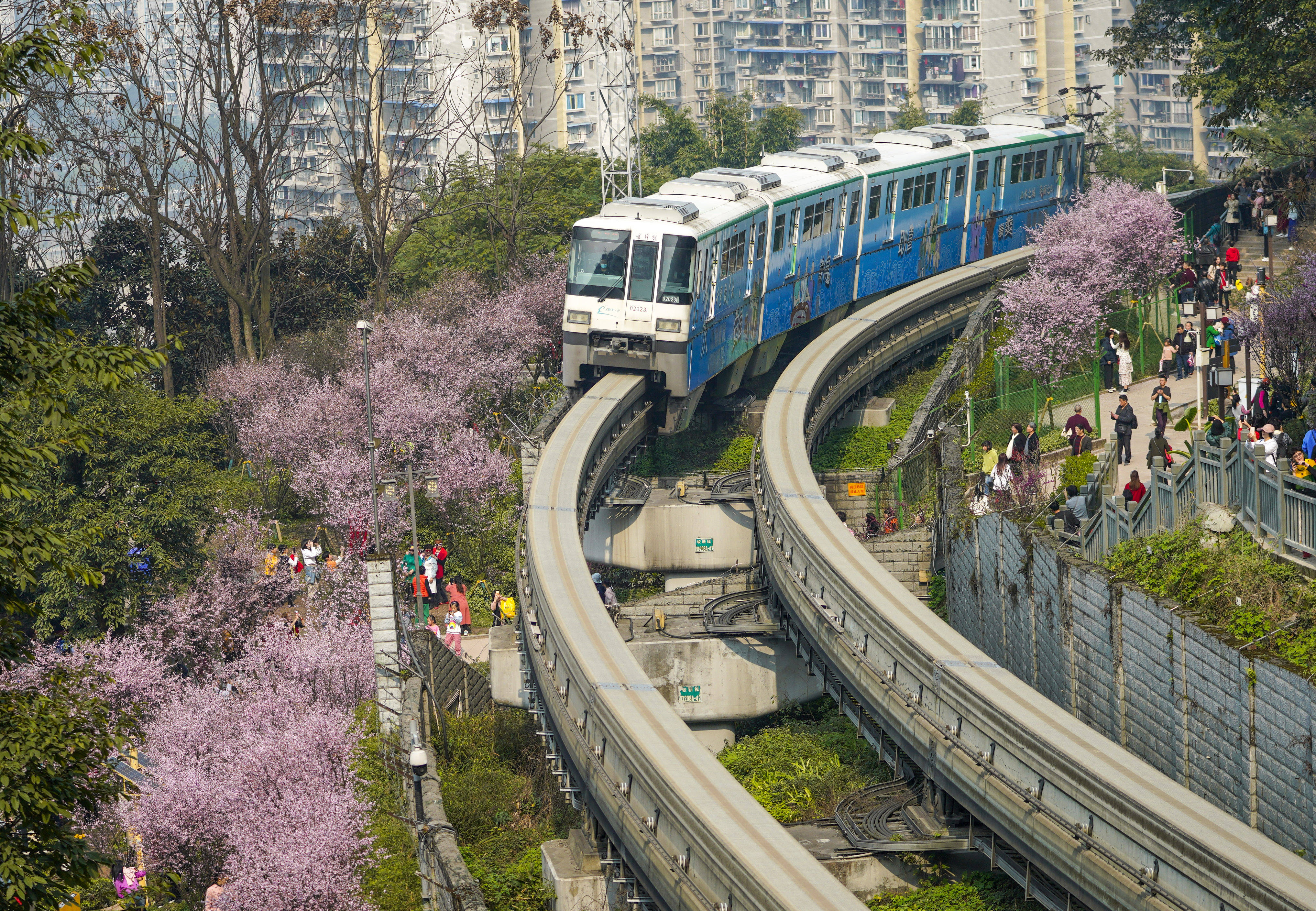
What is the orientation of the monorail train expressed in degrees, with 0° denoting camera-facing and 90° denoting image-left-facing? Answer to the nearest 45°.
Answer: approximately 45°

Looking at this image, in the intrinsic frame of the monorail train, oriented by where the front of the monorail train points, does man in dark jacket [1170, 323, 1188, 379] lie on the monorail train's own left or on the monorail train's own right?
on the monorail train's own left

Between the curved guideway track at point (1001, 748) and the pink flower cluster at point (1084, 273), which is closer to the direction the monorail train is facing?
the curved guideway track

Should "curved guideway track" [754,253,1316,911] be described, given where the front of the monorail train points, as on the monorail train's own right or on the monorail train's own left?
on the monorail train's own left

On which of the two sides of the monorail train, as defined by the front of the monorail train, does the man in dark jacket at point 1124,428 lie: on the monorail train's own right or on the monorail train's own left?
on the monorail train's own left

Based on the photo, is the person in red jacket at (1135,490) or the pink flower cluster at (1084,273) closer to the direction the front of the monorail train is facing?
the person in red jacket

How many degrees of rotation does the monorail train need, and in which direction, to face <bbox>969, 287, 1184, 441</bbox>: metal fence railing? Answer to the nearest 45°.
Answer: approximately 90° to its left

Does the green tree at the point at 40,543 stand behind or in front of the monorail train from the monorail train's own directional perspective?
in front
